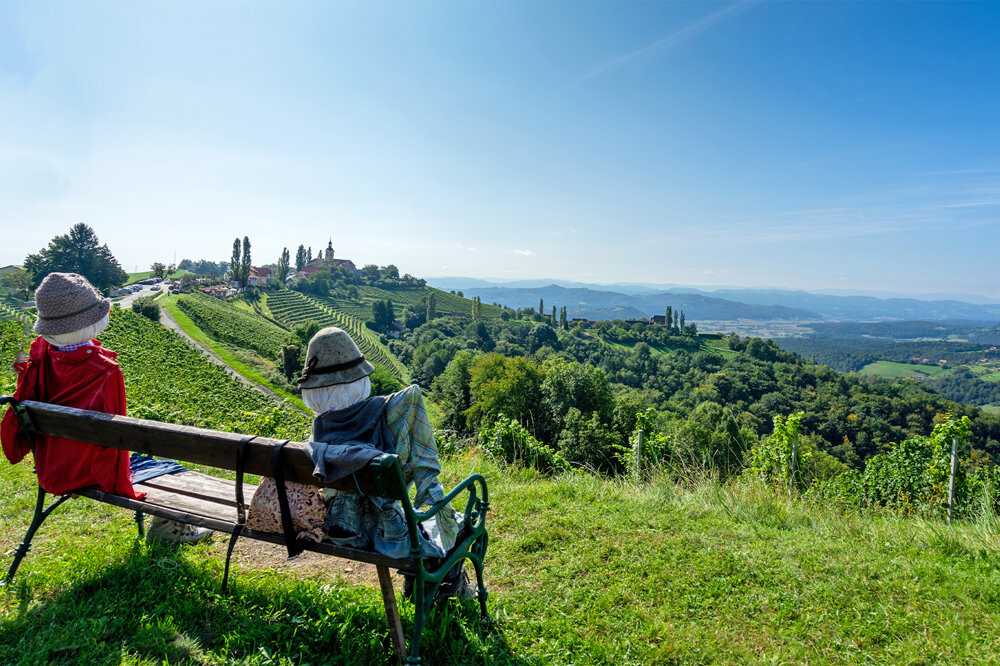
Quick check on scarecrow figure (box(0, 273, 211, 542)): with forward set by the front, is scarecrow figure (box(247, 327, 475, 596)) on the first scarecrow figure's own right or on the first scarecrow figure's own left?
on the first scarecrow figure's own right

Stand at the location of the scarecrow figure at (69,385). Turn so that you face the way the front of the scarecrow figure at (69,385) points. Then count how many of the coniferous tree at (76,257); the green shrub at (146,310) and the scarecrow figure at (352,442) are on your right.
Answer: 1

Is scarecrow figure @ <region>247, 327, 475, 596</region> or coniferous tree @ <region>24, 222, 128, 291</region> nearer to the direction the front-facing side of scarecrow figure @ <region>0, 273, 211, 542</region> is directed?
the coniferous tree

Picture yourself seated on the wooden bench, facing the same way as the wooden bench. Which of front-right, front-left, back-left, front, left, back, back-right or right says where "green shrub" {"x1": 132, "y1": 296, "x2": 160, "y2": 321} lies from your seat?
front-left

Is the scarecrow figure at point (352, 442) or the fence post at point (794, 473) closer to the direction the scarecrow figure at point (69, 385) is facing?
the fence post

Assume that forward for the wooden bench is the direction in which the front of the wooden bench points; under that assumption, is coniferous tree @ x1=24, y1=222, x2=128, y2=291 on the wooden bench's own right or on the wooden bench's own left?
on the wooden bench's own left

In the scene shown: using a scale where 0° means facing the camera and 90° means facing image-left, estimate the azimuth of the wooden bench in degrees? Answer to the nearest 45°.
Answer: approximately 225°

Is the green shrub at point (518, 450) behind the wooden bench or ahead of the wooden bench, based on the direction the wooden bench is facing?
ahead

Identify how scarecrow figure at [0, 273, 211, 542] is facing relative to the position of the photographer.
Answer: facing away from the viewer and to the right of the viewer
